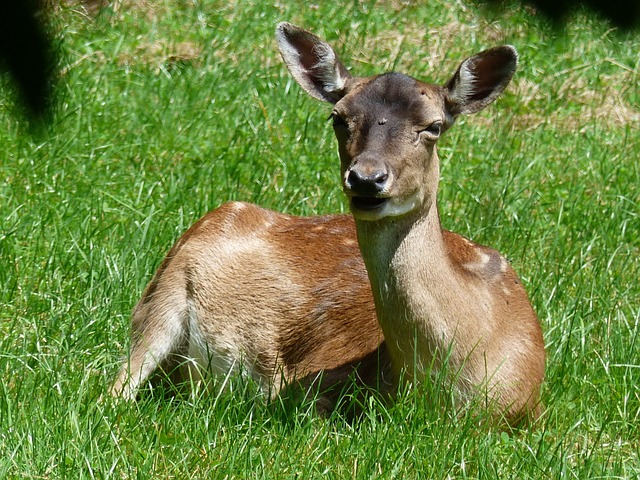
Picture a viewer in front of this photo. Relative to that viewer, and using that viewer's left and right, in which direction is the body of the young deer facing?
facing the viewer and to the right of the viewer
